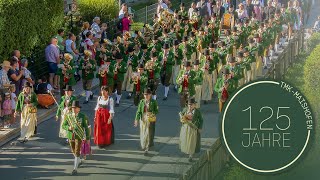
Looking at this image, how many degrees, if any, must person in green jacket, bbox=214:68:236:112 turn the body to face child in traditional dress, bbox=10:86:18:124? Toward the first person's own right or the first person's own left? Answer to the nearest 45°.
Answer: approximately 90° to the first person's own right

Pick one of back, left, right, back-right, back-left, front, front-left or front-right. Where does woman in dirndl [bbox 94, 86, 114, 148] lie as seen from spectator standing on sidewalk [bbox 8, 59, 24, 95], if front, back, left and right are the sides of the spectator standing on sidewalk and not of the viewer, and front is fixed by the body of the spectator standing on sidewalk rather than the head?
front-right

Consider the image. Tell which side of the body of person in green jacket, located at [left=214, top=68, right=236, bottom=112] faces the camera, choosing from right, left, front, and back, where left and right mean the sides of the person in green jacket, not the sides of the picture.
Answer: front

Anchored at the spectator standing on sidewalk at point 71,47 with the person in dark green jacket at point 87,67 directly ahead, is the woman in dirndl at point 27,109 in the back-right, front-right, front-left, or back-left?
front-right

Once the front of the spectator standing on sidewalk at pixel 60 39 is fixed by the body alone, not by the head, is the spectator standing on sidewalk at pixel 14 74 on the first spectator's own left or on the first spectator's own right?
on the first spectator's own right

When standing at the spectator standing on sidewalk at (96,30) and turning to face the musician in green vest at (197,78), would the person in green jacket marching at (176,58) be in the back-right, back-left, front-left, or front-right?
front-left

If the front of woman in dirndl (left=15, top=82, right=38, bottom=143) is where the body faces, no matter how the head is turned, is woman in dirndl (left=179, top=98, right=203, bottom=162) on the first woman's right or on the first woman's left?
on the first woman's left

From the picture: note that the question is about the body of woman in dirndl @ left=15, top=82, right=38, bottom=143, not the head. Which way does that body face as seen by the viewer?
toward the camera

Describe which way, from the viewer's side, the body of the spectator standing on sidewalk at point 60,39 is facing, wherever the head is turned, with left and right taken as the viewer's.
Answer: facing the viewer and to the right of the viewer

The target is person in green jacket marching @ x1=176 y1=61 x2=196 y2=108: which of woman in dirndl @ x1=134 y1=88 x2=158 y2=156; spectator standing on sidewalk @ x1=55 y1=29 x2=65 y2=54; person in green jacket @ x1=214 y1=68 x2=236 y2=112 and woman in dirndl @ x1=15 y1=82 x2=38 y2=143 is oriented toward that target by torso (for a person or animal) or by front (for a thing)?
the spectator standing on sidewalk

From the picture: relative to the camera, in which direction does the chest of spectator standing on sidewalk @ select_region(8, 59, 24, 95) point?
to the viewer's right

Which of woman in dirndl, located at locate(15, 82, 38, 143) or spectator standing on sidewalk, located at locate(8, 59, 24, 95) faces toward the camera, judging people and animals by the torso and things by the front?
the woman in dirndl

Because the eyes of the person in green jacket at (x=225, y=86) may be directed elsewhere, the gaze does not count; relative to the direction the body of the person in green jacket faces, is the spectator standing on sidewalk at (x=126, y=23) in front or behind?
behind

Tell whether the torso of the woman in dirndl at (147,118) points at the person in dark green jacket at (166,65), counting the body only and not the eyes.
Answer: no

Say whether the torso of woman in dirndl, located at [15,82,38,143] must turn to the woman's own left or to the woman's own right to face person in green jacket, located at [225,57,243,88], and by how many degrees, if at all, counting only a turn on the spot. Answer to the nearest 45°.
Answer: approximately 90° to the woman's own left

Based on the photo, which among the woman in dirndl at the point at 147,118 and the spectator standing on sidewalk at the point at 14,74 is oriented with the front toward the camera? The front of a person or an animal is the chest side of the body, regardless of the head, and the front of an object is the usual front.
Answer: the woman in dirndl

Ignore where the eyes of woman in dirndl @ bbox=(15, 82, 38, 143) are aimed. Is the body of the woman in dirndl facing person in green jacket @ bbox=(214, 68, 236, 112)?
no
